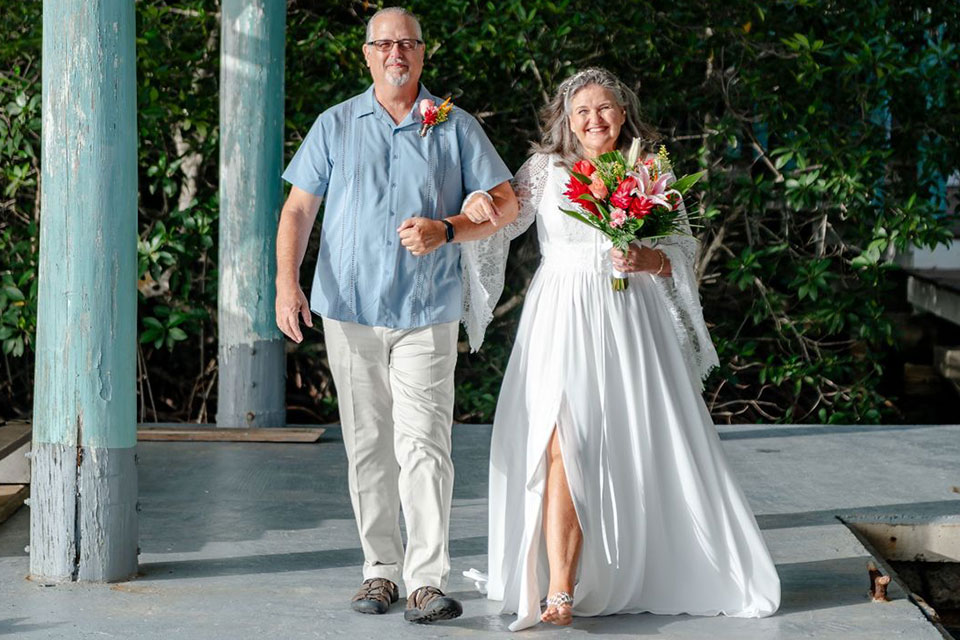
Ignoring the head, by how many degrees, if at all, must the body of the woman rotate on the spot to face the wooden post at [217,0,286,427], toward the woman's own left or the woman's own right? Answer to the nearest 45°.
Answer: approximately 135° to the woman's own right

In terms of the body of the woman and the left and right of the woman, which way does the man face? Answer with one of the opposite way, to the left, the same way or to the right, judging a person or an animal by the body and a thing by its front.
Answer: the same way

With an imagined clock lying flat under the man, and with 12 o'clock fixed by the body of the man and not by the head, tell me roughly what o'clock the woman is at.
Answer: The woman is roughly at 9 o'clock from the man.

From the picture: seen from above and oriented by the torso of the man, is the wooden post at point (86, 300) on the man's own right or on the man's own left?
on the man's own right

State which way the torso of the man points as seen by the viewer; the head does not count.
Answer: toward the camera

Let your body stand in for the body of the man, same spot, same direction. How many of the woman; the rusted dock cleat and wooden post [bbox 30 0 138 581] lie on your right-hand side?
1

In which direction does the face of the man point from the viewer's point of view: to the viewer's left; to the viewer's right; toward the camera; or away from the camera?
toward the camera

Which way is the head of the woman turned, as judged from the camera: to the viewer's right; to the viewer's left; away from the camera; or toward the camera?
toward the camera

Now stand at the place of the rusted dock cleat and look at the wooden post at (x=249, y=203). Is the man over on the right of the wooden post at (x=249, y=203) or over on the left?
left

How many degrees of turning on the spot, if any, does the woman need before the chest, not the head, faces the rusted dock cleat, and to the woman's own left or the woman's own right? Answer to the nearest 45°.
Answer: approximately 90° to the woman's own left

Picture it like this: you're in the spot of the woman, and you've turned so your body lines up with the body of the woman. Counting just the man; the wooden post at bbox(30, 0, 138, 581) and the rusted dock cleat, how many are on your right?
2

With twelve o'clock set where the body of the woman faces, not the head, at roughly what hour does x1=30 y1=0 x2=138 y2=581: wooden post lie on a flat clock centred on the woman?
The wooden post is roughly at 3 o'clock from the woman.

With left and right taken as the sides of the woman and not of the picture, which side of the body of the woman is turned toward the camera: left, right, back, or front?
front

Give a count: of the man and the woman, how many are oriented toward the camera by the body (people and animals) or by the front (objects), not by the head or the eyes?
2
